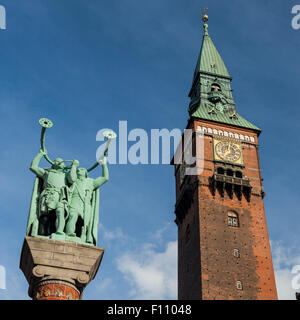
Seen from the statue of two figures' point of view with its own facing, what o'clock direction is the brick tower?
The brick tower is roughly at 7 o'clock from the statue of two figures.

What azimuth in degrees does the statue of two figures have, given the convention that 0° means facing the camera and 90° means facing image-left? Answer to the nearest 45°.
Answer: approximately 0°
